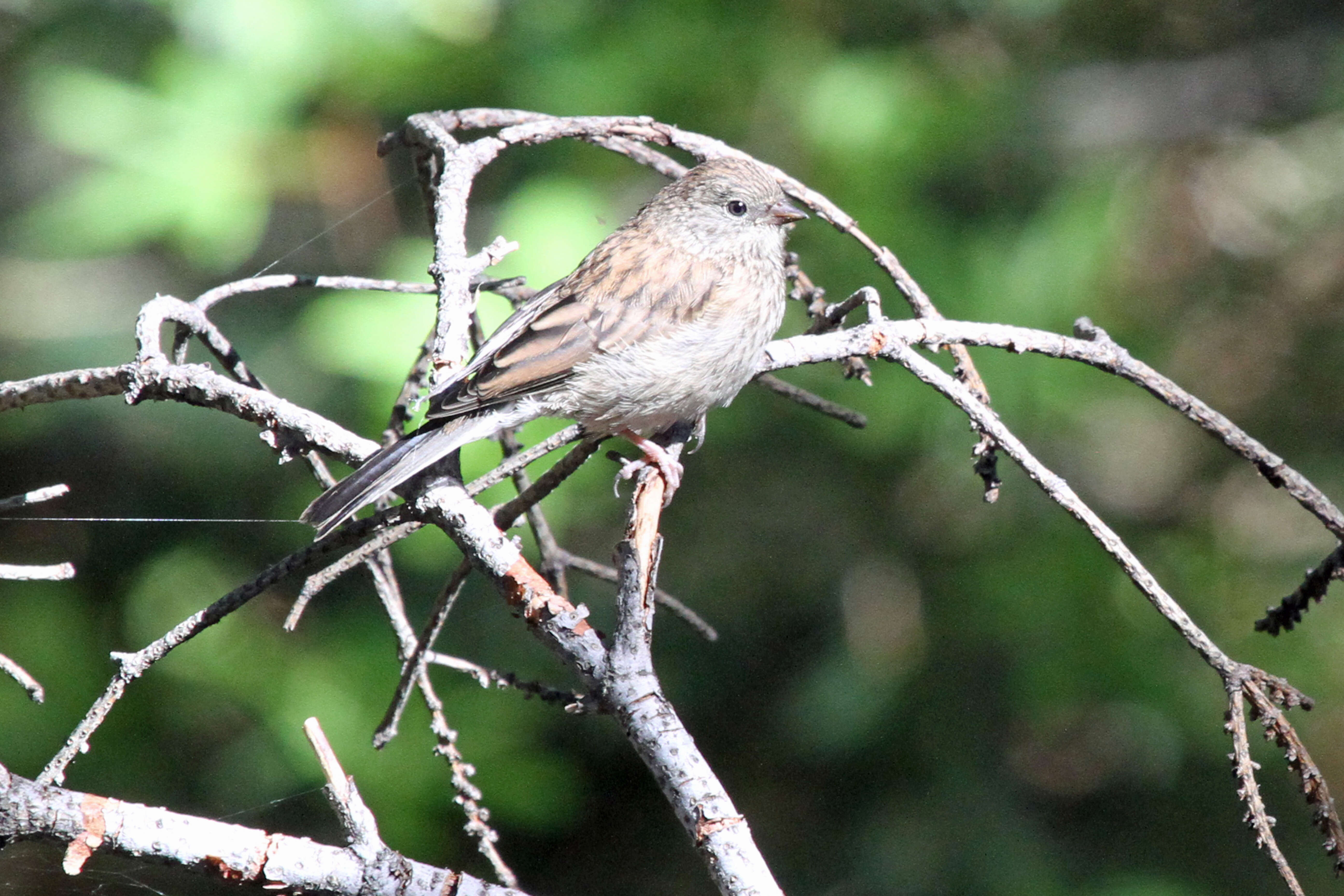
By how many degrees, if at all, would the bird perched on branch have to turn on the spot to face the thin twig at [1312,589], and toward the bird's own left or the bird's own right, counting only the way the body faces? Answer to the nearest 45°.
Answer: approximately 45° to the bird's own right

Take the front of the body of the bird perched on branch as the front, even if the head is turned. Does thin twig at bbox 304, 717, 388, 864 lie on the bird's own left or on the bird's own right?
on the bird's own right

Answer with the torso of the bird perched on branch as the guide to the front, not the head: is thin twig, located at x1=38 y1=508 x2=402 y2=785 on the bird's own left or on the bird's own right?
on the bird's own right

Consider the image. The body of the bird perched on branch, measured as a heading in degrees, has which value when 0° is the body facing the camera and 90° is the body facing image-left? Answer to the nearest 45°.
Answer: approximately 270°
